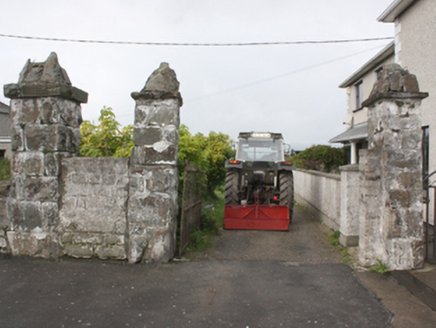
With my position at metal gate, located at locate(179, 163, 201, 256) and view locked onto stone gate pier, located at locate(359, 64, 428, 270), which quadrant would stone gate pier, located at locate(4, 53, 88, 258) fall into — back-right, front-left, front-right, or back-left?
back-right

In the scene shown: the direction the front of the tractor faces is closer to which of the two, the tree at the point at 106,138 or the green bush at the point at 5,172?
the green bush

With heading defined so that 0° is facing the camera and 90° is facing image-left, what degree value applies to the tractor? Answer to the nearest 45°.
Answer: approximately 180°

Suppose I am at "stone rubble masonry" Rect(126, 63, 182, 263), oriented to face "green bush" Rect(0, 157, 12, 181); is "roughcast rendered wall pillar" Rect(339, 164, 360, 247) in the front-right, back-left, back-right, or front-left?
back-right

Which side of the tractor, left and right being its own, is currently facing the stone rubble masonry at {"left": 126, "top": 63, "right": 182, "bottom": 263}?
back

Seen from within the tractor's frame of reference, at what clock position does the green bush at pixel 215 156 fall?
The green bush is roughly at 11 o'clock from the tractor.

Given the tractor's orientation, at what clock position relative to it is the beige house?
The beige house is roughly at 3 o'clock from the tractor.

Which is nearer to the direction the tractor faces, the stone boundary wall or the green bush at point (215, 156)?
the green bush

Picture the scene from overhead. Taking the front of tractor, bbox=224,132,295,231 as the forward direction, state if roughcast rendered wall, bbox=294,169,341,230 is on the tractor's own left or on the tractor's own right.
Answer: on the tractor's own right
